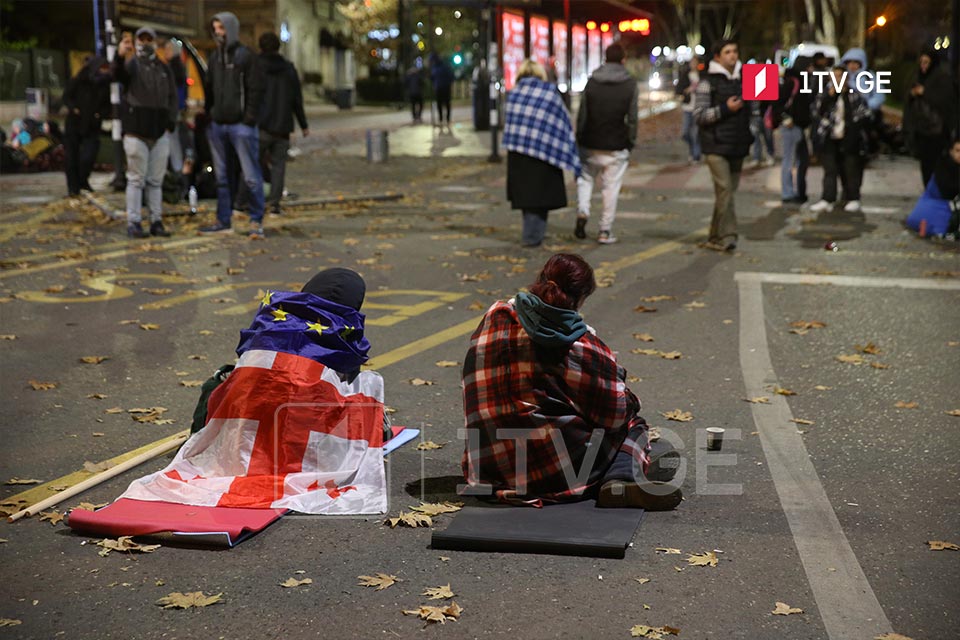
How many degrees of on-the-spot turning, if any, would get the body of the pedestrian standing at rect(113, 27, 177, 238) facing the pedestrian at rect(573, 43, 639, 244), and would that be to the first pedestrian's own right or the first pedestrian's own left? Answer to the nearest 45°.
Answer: approximately 90° to the first pedestrian's own left

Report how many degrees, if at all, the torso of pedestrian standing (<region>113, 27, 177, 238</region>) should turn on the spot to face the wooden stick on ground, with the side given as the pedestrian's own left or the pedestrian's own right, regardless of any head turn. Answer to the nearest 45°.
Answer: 0° — they already face it

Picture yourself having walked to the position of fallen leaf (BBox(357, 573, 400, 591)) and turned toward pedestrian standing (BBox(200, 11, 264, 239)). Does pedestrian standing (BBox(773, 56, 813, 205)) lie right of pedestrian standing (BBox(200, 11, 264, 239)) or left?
right

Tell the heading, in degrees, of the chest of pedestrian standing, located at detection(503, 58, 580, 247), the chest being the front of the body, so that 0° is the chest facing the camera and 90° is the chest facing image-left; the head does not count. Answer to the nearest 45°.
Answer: approximately 180°

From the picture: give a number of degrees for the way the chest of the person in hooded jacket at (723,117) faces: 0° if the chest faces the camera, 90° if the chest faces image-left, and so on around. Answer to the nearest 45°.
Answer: approximately 315°

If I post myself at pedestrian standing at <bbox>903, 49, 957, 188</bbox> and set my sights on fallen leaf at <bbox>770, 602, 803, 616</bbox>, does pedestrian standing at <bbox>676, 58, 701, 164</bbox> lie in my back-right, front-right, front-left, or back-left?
back-right

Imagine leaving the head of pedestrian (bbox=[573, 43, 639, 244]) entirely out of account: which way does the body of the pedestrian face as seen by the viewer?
away from the camera

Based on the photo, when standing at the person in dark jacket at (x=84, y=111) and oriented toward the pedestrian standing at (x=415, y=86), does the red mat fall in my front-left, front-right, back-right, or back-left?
back-right

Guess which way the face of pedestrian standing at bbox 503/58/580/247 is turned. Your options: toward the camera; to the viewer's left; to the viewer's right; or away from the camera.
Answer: away from the camera

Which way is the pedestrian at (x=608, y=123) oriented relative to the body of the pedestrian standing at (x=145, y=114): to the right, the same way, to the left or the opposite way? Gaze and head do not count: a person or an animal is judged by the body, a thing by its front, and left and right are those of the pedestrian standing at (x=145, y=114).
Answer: the opposite way

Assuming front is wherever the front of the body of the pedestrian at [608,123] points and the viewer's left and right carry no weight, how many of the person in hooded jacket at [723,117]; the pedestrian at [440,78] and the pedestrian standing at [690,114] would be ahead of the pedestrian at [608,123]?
2

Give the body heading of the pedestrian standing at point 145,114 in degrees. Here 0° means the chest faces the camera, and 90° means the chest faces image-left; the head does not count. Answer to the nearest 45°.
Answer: approximately 0°

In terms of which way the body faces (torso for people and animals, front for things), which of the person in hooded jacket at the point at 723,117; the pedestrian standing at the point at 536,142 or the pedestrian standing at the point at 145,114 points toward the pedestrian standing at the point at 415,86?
the pedestrian standing at the point at 536,142

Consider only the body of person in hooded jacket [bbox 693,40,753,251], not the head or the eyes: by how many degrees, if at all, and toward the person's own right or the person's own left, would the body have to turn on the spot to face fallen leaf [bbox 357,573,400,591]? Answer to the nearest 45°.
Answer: approximately 45° to the person's own right

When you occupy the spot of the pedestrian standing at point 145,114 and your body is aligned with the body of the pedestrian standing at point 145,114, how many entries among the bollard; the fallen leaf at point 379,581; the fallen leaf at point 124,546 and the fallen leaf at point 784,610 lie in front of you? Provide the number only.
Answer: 3
